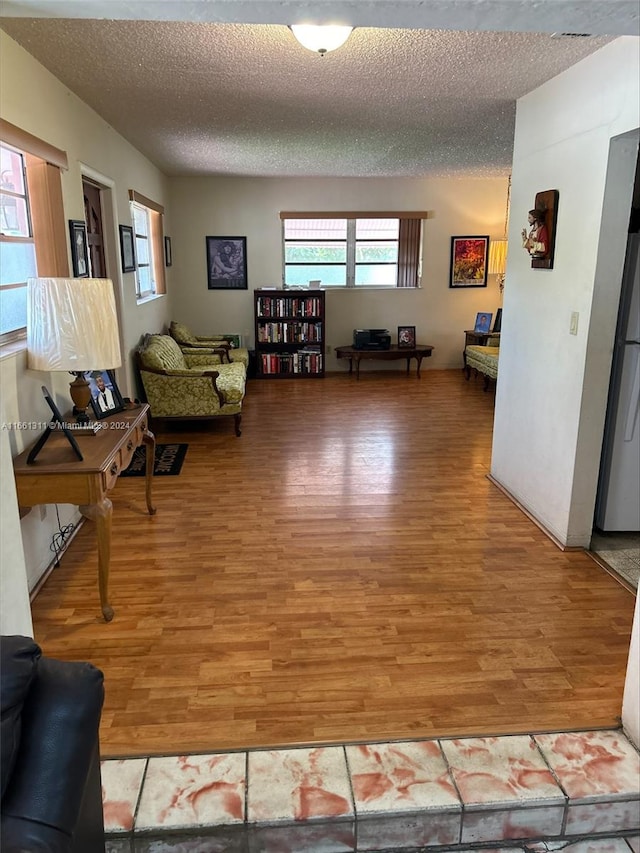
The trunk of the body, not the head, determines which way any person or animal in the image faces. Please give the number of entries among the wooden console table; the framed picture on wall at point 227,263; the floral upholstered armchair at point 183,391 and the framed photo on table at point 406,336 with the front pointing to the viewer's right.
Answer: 2

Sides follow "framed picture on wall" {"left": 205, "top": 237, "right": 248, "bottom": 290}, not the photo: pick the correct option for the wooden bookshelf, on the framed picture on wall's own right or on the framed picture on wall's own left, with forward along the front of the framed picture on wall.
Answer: on the framed picture on wall's own left

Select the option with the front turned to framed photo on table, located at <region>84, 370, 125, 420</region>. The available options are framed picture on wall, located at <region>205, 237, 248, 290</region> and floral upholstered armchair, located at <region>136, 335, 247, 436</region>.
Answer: the framed picture on wall

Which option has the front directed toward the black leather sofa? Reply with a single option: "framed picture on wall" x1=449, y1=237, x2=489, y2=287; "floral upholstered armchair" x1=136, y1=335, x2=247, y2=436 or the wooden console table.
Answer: the framed picture on wall

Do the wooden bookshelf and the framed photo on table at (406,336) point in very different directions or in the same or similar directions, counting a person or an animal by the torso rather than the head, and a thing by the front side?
same or similar directions

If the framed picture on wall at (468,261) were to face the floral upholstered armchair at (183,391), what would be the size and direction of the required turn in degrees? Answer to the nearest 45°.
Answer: approximately 45° to its right

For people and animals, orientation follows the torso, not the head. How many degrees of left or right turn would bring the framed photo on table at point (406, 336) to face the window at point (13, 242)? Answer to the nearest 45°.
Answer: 0° — it already faces it

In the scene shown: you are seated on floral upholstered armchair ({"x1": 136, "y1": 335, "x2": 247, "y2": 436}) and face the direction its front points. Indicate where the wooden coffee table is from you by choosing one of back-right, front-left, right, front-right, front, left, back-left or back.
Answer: front-left

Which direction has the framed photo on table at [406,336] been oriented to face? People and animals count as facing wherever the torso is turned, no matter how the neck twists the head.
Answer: toward the camera

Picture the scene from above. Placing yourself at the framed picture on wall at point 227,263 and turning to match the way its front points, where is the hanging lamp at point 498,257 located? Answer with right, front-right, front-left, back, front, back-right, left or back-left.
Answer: left

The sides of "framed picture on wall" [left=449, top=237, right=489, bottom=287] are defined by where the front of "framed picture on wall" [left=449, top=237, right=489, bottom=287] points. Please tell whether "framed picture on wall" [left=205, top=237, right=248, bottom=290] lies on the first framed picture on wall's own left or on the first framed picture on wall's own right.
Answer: on the first framed picture on wall's own right

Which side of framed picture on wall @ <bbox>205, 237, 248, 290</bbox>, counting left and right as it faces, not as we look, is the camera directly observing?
front

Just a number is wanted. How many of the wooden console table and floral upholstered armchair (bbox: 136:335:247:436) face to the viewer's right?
2

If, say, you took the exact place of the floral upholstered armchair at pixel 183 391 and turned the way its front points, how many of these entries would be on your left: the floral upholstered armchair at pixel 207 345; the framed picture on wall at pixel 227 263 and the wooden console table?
2

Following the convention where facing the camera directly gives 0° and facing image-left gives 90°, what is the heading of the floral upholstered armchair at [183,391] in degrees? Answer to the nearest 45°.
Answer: approximately 270°

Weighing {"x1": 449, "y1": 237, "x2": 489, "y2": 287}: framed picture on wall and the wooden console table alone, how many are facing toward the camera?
1

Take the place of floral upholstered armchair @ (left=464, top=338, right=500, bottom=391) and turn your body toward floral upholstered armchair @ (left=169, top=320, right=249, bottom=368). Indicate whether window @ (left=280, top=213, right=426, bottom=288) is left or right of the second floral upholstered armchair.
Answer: right

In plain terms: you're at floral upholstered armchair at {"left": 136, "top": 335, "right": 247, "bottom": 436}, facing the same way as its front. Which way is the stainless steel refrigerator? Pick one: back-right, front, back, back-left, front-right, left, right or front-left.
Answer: front-right
